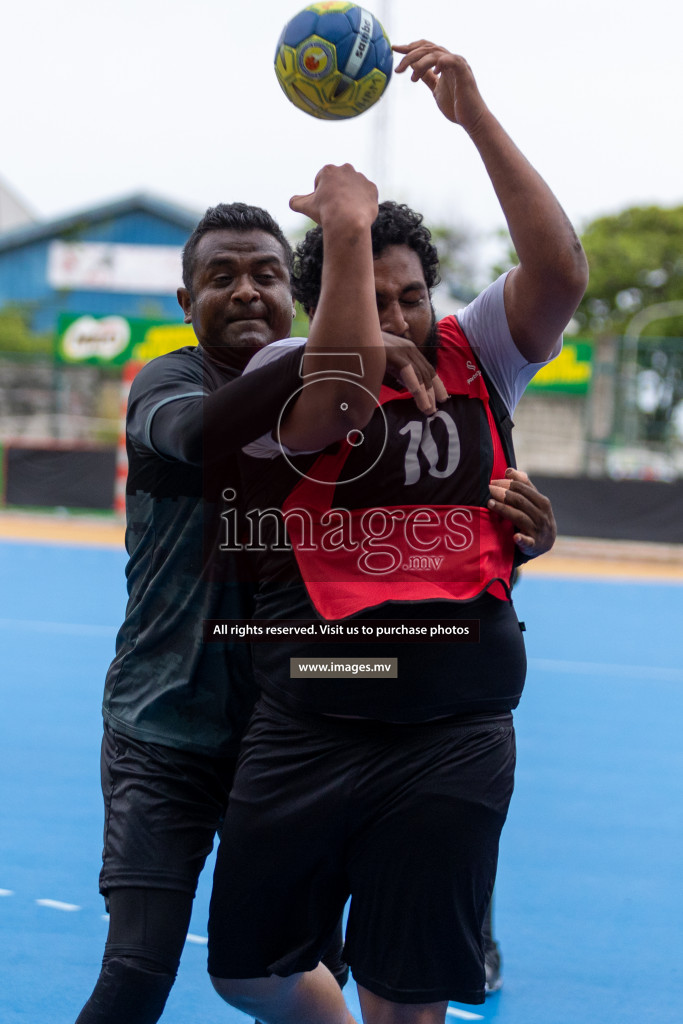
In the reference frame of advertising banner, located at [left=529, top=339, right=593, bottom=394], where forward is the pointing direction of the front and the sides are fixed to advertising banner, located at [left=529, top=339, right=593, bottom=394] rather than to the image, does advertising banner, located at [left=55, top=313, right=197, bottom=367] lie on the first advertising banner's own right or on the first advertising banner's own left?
on the first advertising banner's own right

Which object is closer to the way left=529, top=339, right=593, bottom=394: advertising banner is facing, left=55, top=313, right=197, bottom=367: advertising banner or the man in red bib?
the man in red bib

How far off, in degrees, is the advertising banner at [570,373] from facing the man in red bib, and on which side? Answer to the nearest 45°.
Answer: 0° — it already faces them

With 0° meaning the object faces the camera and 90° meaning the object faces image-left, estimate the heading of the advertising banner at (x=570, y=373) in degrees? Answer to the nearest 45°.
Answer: approximately 0°

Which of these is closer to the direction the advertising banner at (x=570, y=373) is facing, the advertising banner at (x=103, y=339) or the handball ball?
the handball ball

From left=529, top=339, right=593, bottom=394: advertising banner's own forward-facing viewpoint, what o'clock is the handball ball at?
The handball ball is roughly at 12 o'clock from the advertising banner.

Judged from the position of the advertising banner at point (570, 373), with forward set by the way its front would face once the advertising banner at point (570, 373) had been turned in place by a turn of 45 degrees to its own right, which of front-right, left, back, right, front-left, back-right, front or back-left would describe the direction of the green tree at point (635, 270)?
back-right
